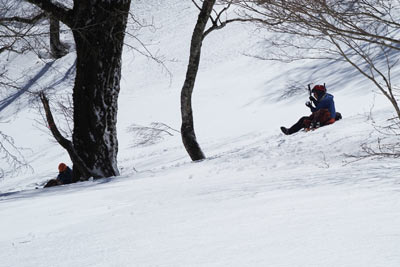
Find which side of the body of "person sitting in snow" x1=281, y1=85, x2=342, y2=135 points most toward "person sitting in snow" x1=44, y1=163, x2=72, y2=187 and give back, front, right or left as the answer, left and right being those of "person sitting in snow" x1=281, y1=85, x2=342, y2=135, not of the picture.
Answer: front

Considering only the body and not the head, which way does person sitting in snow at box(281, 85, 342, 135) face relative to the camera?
to the viewer's left

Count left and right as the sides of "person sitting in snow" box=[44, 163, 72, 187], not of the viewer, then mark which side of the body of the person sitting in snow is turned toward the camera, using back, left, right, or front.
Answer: left

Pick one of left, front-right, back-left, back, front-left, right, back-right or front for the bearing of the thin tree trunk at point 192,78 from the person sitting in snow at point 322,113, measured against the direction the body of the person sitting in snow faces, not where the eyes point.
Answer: front-left

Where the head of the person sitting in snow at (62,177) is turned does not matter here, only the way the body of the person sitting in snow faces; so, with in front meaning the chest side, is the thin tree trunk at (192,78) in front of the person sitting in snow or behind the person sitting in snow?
behind
